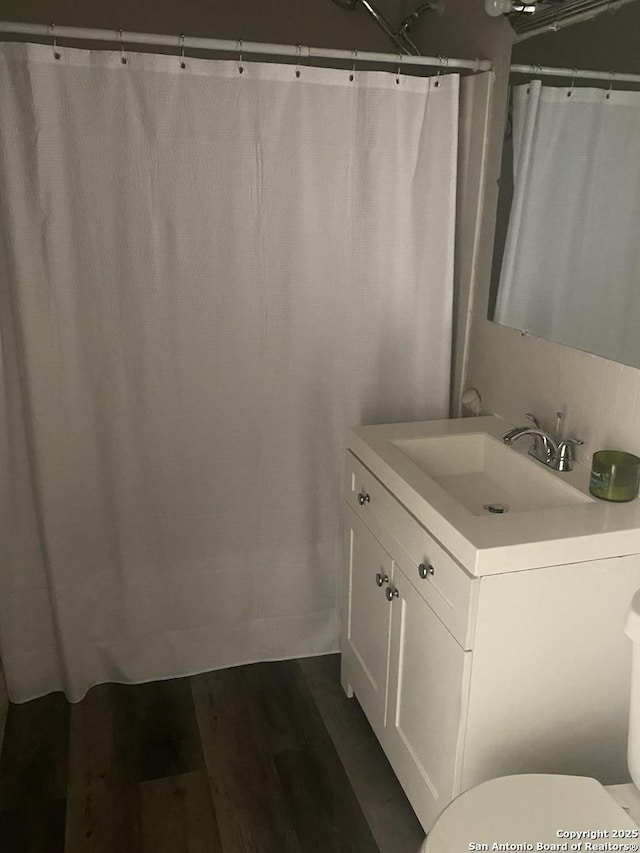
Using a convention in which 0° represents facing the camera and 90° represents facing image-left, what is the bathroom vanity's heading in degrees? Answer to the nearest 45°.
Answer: approximately 45°

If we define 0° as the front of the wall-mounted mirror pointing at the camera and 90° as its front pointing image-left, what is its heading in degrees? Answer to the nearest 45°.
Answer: approximately 45°

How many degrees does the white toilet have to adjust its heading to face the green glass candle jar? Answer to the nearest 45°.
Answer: approximately 135° to its right

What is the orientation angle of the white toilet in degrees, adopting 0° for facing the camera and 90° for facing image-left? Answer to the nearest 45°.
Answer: approximately 45°
